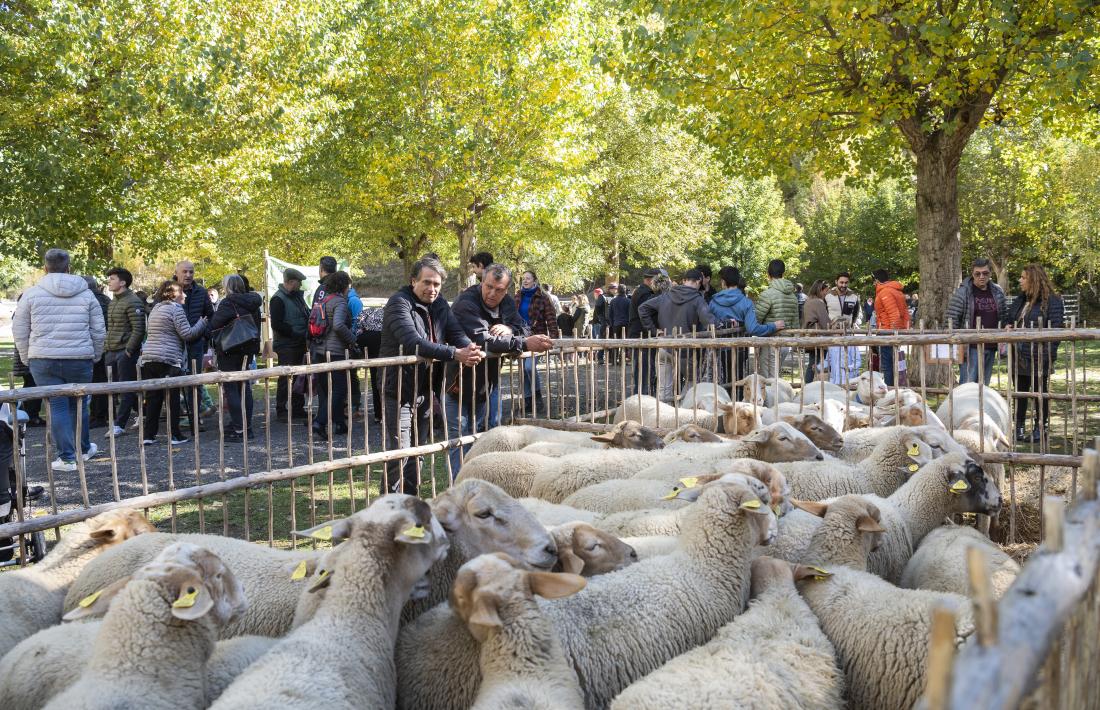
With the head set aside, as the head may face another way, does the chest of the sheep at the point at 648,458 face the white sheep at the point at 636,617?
no

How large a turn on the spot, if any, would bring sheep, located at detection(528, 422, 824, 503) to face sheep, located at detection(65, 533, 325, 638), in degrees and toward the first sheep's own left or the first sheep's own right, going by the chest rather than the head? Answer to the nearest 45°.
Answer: approximately 135° to the first sheep's own right

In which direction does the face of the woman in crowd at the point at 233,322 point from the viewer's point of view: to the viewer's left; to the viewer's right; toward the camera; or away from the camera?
away from the camera

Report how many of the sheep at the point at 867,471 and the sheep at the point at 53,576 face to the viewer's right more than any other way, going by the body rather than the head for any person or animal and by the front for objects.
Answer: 2

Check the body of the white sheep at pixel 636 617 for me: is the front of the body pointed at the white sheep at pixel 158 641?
no

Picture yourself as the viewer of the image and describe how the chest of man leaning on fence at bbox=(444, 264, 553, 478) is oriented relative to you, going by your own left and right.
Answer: facing the viewer and to the right of the viewer

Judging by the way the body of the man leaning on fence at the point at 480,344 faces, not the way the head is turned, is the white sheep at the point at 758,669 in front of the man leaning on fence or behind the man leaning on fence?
in front

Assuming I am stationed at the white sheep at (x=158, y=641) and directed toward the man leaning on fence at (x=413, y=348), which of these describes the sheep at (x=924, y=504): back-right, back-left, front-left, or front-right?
front-right

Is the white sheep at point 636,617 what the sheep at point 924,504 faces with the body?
no

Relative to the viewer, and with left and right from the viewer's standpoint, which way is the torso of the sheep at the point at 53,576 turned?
facing to the right of the viewer

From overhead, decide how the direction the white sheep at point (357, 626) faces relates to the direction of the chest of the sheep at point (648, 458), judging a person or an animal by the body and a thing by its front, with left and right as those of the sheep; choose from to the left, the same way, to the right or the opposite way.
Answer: to the left

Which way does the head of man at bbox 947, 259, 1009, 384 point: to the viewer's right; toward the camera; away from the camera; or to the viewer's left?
toward the camera

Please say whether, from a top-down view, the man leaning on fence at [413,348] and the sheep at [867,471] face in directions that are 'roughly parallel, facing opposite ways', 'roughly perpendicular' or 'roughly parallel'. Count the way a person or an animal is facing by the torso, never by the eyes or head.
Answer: roughly parallel

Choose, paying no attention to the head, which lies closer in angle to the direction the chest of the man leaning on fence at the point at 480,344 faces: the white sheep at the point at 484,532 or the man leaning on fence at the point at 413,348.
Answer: the white sheep

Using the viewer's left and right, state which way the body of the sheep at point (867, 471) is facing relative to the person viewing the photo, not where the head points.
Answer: facing to the right of the viewer
